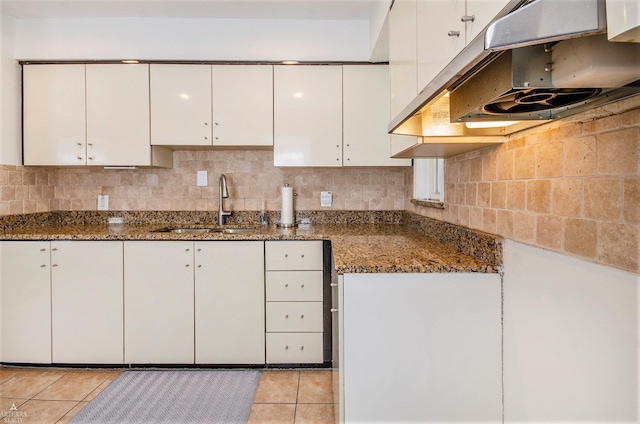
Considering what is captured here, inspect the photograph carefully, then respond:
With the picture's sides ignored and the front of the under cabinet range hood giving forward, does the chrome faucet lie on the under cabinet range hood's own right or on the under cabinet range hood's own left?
on the under cabinet range hood's own right

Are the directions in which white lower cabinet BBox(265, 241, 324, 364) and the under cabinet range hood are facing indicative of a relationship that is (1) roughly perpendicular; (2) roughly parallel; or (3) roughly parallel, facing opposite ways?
roughly perpendicular

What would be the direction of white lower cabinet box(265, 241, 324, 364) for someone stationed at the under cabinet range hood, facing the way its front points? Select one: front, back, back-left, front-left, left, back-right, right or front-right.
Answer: right

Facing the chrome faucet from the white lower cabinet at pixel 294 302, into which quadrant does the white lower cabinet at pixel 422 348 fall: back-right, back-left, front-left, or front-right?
back-left

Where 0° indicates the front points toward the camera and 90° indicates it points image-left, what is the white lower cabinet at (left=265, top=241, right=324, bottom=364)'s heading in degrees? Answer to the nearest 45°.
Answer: approximately 0°

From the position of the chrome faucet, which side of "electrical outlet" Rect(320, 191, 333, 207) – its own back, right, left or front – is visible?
right

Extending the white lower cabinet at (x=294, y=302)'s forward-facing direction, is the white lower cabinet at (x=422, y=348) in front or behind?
in front
